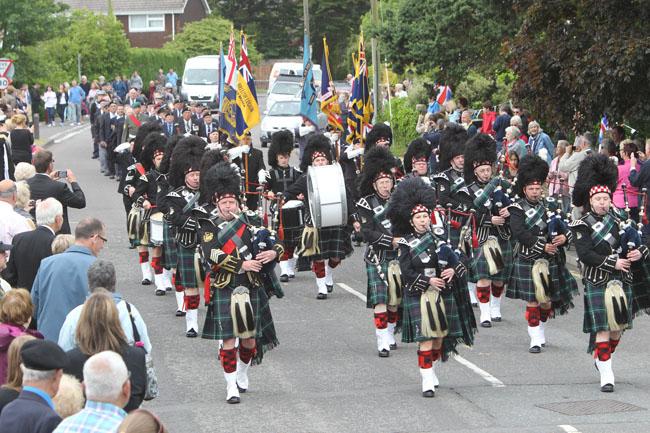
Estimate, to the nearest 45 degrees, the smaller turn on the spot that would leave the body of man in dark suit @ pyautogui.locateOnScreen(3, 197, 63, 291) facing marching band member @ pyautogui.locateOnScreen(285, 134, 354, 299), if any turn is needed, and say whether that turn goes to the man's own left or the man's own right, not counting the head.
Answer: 0° — they already face them

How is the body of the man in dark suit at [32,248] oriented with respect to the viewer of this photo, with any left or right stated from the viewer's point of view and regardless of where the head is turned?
facing away from the viewer and to the right of the viewer

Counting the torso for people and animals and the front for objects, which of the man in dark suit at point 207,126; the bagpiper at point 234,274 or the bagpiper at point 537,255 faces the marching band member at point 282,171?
the man in dark suit

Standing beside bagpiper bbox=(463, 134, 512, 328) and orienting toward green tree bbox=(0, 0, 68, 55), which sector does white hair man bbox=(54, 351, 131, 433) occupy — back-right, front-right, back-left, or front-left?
back-left

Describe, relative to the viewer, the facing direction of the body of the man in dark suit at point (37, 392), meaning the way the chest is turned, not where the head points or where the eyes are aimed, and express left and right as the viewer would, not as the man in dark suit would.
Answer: facing away from the viewer and to the right of the viewer

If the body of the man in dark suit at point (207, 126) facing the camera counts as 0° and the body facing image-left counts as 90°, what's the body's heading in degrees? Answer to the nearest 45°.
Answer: approximately 0°

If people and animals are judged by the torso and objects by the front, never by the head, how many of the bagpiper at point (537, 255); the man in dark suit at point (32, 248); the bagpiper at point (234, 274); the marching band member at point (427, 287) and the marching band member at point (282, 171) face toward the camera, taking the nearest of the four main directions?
4

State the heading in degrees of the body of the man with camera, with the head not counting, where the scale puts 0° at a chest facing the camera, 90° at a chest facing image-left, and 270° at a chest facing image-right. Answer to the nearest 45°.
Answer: approximately 225°

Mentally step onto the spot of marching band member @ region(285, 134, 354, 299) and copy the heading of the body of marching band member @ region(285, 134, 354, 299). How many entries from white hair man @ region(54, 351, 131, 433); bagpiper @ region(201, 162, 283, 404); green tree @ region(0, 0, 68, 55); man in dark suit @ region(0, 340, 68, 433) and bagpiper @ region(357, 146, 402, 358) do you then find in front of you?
4
